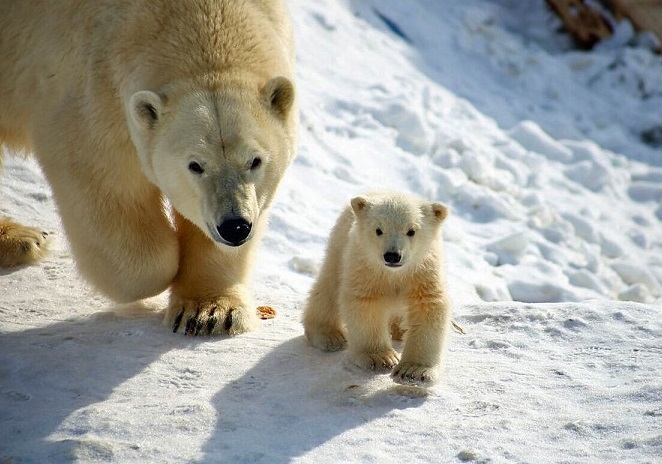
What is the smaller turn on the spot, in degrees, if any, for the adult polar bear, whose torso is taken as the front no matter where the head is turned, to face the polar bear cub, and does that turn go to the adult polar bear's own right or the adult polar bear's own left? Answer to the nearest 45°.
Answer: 0° — it already faces it

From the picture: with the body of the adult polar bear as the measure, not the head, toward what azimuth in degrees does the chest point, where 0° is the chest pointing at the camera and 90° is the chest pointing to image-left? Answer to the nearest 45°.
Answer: approximately 315°
